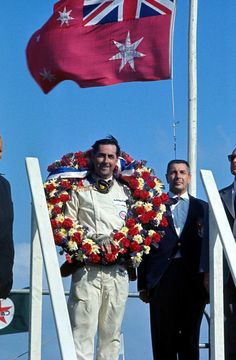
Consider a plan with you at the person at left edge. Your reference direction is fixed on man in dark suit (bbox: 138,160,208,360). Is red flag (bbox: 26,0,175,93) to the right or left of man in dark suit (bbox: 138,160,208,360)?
left

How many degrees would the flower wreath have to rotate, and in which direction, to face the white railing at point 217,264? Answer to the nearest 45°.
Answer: approximately 45° to its left

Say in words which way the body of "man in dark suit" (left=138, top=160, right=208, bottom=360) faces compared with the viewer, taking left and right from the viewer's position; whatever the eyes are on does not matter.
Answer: facing the viewer

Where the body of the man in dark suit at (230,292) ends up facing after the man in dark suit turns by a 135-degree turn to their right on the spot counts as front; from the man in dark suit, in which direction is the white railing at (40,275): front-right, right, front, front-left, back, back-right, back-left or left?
left

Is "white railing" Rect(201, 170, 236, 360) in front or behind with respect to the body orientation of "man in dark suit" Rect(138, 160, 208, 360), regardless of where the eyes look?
in front

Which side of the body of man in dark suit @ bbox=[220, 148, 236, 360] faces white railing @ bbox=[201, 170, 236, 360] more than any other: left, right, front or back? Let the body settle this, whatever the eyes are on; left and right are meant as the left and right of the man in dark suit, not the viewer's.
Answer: front

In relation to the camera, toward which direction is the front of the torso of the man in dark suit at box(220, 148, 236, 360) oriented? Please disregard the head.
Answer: toward the camera

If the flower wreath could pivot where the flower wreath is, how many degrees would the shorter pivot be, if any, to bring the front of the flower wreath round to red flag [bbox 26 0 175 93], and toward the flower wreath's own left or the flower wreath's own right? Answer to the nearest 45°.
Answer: approximately 180°

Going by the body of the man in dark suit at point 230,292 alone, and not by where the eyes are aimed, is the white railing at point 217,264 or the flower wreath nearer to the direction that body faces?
the white railing

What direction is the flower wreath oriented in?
toward the camera
